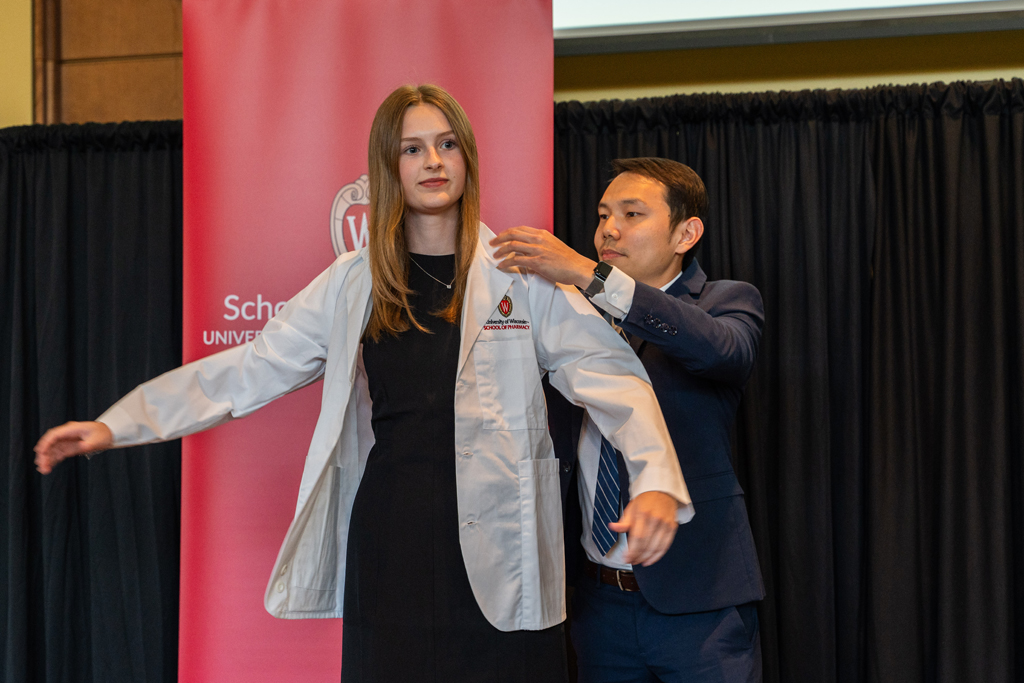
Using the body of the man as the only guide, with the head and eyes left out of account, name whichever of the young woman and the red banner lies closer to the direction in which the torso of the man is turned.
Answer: the young woman

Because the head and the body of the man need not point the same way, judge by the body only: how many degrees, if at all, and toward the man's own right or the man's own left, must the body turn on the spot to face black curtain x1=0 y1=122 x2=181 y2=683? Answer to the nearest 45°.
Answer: approximately 90° to the man's own right

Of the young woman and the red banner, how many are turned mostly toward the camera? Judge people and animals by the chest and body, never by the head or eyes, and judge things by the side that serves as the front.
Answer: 2

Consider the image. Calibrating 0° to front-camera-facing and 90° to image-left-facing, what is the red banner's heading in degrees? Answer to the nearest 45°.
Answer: approximately 0°

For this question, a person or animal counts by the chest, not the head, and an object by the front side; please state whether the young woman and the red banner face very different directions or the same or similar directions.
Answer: same or similar directions

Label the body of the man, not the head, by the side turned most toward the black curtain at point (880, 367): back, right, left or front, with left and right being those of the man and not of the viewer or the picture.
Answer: back

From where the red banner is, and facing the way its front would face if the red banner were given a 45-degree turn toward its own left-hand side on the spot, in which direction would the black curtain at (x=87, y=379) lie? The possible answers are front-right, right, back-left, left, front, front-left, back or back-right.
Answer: back

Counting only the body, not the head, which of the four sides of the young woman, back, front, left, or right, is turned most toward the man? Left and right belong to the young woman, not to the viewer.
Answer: left

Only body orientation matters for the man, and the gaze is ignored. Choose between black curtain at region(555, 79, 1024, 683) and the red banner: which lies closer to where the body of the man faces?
the red banner

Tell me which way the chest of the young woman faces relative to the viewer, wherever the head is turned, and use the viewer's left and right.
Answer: facing the viewer

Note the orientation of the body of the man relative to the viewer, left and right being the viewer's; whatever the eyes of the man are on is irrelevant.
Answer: facing the viewer and to the left of the viewer

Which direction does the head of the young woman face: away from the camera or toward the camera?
toward the camera

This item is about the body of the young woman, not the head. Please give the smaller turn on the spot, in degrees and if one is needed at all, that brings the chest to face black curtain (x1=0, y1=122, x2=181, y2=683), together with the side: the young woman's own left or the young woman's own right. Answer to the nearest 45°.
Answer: approximately 135° to the young woman's own right

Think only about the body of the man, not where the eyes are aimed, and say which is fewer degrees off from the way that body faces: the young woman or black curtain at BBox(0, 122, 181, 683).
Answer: the young woman

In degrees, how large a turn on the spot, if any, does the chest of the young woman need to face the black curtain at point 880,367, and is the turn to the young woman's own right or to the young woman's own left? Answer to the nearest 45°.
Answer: approximately 135° to the young woman's own left
